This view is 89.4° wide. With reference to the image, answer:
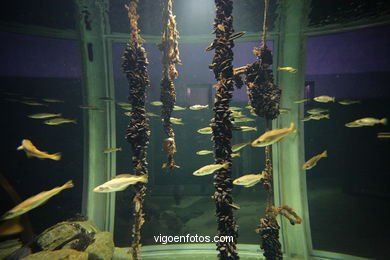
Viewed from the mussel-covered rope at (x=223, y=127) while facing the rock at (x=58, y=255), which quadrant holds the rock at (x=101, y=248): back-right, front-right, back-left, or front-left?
front-right

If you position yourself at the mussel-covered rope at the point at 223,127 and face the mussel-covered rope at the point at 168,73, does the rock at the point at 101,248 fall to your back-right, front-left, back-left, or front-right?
front-left

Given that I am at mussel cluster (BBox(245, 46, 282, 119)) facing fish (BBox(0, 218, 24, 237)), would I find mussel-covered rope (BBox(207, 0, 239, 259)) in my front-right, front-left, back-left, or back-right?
front-left
